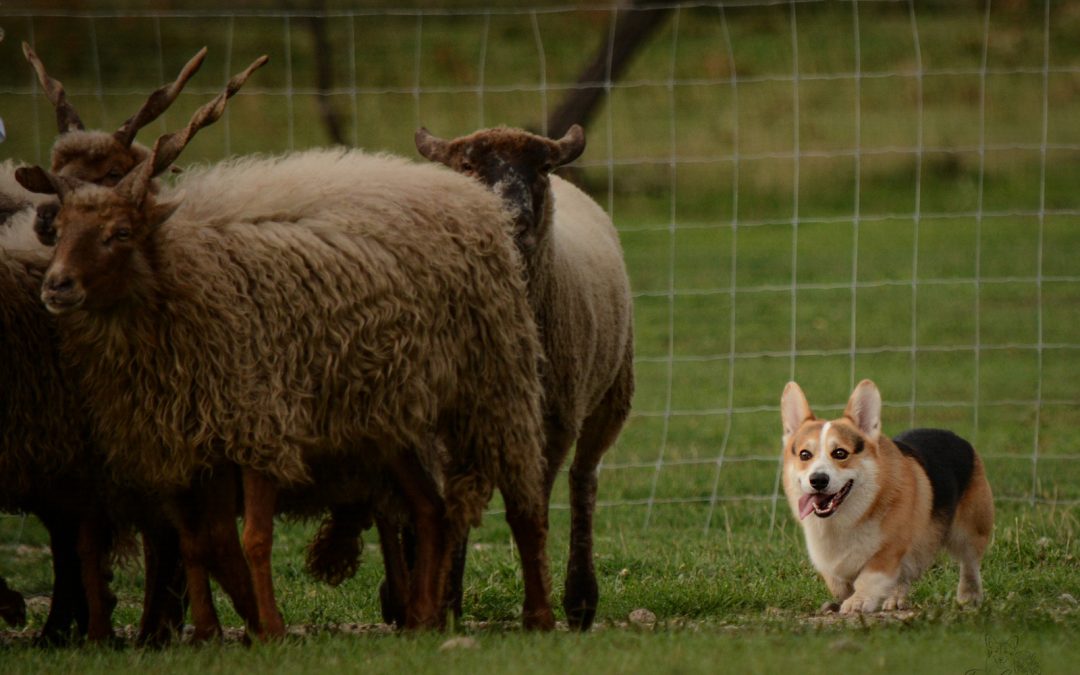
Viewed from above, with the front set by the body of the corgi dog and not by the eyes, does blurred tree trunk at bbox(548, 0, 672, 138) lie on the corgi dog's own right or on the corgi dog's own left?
on the corgi dog's own right

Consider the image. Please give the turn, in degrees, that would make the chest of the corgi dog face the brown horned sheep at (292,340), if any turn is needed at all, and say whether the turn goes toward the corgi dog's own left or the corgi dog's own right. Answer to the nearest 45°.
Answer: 0° — it already faces it

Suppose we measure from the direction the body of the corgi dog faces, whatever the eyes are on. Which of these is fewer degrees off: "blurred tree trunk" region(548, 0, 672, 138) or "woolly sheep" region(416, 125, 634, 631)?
the woolly sheep

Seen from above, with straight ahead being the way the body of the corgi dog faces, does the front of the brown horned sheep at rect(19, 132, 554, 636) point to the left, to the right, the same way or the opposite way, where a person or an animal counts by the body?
the same way

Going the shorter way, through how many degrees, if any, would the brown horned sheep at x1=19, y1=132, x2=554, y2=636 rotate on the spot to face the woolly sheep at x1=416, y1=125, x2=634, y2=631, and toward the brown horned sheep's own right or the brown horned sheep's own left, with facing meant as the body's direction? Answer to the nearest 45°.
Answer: approximately 180°

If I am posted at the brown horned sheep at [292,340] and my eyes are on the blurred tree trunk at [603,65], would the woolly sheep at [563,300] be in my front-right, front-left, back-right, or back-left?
front-right

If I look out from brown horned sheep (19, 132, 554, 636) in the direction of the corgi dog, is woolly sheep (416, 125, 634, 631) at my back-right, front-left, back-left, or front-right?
front-left

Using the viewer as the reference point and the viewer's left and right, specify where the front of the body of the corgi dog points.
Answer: facing the viewer and to the left of the viewer

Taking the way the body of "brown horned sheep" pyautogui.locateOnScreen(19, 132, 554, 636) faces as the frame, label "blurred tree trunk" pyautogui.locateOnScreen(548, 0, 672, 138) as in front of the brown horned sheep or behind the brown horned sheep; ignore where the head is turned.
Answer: behind

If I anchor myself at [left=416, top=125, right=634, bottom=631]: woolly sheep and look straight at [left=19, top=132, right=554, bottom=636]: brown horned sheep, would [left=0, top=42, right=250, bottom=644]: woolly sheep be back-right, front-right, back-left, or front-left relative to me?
front-right

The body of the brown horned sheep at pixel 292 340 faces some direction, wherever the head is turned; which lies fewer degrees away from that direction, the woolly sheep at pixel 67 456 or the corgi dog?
the woolly sheep

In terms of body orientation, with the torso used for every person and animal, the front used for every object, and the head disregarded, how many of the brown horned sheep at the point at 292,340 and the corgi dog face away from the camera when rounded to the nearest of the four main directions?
0

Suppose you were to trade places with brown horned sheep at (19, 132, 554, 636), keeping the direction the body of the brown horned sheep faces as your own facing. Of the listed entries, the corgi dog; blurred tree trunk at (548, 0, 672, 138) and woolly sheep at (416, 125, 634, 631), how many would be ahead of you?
0

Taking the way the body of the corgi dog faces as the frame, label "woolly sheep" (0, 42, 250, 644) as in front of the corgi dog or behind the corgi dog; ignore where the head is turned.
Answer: in front

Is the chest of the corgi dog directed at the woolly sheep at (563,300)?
no
